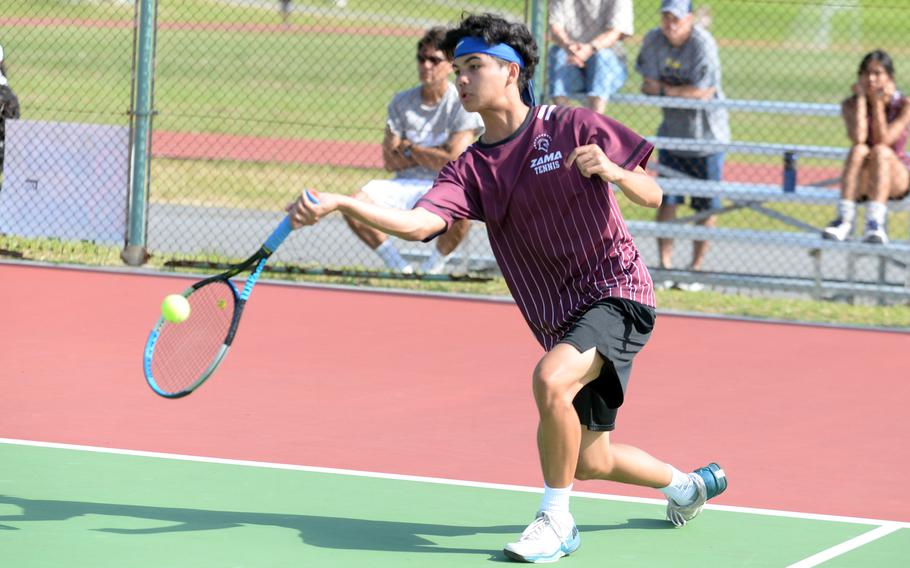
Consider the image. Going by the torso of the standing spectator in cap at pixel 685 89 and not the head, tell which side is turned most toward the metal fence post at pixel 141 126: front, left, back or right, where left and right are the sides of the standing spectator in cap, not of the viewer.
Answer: right

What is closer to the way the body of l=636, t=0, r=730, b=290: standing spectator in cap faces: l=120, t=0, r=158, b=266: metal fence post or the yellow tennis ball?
the yellow tennis ball

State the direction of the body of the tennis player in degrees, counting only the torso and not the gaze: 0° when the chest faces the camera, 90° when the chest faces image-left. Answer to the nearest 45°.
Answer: approximately 45°

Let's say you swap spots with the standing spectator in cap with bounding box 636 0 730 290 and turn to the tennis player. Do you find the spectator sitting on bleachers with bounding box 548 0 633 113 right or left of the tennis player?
right

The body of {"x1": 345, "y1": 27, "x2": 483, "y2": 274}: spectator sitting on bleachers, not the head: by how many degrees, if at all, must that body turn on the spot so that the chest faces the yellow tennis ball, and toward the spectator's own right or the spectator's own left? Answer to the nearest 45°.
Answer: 0° — they already face it

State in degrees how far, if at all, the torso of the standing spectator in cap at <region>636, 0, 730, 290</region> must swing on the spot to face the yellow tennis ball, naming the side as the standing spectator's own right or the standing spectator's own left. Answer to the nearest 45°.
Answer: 0° — they already face it

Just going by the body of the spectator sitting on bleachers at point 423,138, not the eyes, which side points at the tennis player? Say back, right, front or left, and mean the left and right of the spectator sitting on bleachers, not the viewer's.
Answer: front

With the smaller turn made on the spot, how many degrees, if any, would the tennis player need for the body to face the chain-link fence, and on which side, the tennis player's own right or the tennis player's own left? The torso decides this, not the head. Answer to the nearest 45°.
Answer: approximately 135° to the tennis player's own right

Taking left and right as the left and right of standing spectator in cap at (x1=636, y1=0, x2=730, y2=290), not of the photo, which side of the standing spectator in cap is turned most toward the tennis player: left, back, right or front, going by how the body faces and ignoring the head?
front

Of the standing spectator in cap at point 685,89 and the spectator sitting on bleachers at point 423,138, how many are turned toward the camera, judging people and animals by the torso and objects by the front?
2

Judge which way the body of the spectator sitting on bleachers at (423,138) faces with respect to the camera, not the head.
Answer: toward the camera

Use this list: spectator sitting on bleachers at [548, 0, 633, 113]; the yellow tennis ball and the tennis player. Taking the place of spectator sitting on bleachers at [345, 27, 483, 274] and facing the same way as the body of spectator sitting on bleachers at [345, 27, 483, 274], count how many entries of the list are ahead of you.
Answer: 2

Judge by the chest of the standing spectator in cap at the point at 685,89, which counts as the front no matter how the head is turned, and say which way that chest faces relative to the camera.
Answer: toward the camera

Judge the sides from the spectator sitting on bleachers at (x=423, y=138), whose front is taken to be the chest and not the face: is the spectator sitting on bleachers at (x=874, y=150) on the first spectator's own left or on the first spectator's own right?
on the first spectator's own left

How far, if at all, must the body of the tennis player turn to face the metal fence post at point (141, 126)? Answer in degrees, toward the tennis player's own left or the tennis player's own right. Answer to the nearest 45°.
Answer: approximately 90° to the tennis player's own right

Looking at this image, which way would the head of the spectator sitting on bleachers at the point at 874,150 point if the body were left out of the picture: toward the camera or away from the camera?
toward the camera
